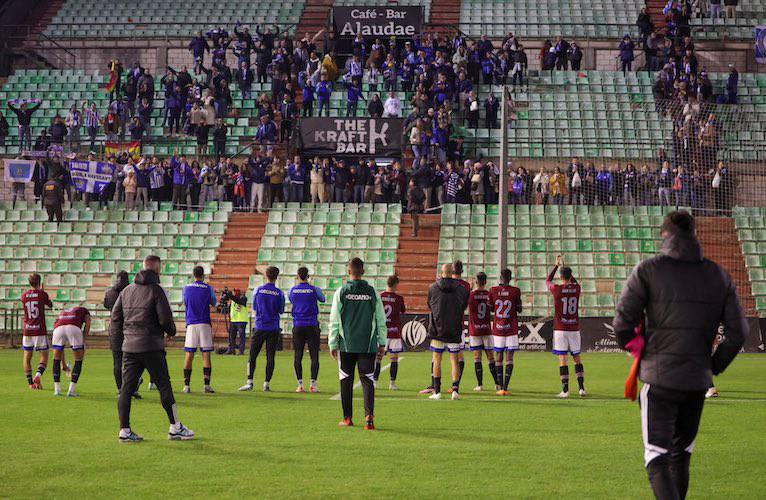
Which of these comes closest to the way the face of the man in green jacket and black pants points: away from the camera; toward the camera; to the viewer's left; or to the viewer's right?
away from the camera

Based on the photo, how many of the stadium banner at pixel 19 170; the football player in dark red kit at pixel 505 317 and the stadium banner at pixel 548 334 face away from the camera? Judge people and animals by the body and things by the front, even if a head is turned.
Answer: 1

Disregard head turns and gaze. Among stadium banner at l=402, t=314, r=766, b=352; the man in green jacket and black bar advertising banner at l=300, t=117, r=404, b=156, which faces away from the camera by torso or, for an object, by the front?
the man in green jacket and black pants

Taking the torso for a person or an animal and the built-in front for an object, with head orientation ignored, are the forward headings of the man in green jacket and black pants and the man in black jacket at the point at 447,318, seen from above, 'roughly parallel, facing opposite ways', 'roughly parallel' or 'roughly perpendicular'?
roughly parallel

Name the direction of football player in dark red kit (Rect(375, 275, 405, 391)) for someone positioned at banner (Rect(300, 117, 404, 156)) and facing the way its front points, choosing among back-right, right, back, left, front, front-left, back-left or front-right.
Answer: front

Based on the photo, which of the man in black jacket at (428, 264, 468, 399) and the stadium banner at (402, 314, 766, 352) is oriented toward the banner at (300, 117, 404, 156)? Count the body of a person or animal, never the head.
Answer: the man in black jacket

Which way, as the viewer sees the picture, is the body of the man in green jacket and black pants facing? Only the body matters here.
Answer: away from the camera

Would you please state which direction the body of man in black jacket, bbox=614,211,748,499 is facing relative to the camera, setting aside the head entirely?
away from the camera

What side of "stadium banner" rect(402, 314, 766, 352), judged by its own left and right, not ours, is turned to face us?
front

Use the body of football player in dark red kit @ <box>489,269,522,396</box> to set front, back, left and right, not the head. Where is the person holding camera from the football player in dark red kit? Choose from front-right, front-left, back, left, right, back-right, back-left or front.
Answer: front-left

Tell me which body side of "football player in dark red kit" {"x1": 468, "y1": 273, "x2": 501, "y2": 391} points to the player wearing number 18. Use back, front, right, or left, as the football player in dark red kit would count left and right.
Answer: right

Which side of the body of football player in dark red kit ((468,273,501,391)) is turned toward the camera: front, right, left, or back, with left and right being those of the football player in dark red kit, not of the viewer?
back

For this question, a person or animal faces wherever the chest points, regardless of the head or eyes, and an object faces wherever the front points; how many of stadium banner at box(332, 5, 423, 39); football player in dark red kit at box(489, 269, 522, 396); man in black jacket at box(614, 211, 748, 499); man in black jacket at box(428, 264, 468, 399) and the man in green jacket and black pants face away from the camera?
4

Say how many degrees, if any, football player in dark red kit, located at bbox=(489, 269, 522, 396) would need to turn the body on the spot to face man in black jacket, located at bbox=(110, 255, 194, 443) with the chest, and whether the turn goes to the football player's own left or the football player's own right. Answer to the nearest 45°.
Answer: approximately 135° to the football player's own left

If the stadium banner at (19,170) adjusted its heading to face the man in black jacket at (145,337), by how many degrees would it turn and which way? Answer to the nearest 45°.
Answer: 0° — it already faces them

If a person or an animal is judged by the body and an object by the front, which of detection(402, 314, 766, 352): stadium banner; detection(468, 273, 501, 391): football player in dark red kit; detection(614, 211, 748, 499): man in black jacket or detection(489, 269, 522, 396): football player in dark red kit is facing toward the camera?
the stadium banner

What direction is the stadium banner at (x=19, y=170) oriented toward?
toward the camera

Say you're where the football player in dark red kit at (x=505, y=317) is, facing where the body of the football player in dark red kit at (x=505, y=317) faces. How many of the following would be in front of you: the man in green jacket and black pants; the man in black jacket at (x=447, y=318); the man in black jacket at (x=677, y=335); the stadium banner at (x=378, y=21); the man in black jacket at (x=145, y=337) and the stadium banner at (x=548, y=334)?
2

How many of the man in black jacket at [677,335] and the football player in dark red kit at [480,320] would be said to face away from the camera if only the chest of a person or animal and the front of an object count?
2
